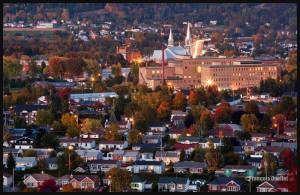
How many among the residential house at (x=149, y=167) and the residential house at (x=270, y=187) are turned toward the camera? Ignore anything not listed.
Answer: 2

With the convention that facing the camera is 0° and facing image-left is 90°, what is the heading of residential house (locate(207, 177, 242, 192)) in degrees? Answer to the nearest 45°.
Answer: approximately 0°

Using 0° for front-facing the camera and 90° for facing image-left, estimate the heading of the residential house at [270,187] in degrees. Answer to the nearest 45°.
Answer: approximately 0°

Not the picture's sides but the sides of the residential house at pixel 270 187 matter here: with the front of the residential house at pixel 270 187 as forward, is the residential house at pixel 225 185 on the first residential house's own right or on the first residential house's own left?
on the first residential house's own right
